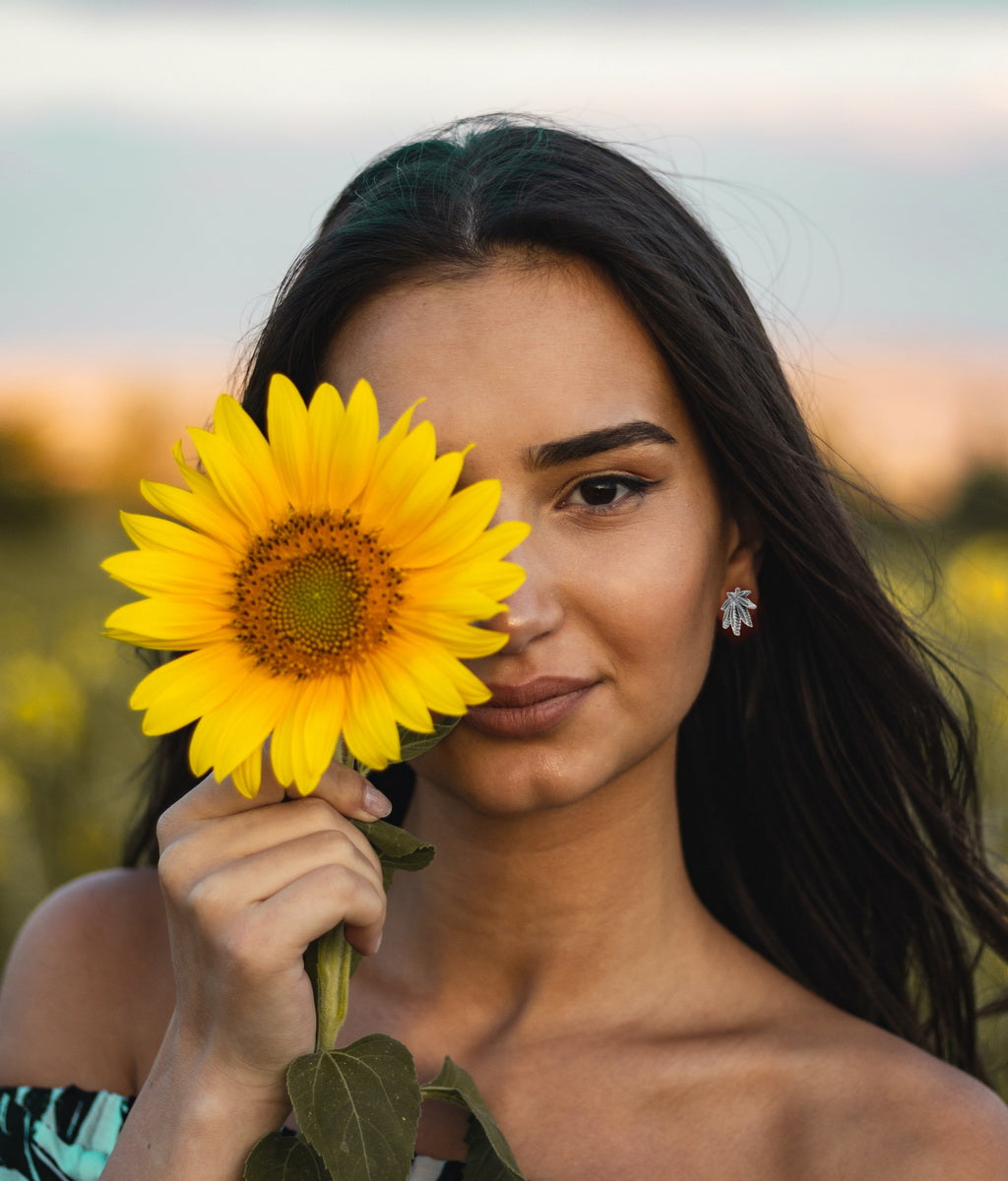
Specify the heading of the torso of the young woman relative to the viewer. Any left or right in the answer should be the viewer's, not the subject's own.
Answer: facing the viewer
